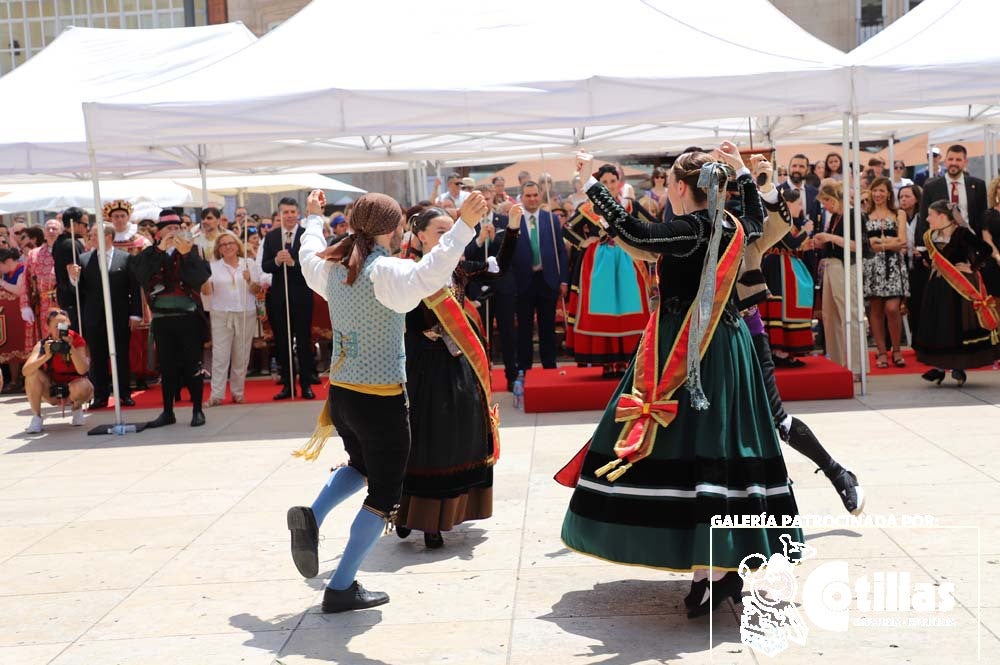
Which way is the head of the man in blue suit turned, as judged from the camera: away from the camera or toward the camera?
toward the camera

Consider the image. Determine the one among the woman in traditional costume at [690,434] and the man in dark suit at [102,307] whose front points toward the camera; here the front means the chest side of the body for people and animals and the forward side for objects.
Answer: the man in dark suit

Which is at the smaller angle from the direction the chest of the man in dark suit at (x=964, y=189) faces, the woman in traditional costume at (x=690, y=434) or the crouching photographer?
the woman in traditional costume

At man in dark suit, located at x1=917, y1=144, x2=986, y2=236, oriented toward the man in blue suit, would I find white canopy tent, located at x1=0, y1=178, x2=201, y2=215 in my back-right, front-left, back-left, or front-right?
front-right

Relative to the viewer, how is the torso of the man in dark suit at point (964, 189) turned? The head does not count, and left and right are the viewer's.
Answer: facing the viewer

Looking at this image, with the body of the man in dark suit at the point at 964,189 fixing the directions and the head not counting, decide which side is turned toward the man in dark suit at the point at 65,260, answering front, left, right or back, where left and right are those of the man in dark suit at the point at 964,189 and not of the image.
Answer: right

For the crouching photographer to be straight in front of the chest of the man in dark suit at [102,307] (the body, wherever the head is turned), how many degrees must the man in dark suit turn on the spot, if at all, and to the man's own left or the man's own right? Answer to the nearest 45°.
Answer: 0° — they already face them

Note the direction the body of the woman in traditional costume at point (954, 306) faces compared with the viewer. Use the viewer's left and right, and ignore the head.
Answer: facing the viewer and to the left of the viewer

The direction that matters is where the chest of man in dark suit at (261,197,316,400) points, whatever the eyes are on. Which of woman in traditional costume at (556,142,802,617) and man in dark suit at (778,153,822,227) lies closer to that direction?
the woman in traditional costume

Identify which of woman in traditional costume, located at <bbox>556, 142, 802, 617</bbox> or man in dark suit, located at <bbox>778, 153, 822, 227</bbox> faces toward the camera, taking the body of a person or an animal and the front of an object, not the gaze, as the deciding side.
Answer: the man in dark suit
